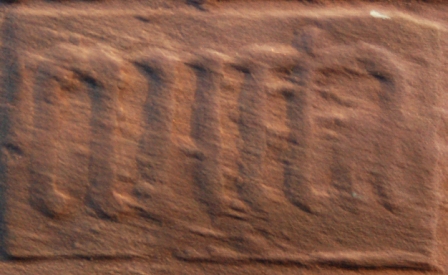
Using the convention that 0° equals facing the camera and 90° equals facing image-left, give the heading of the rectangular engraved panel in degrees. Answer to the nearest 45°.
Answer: approximately 0°
